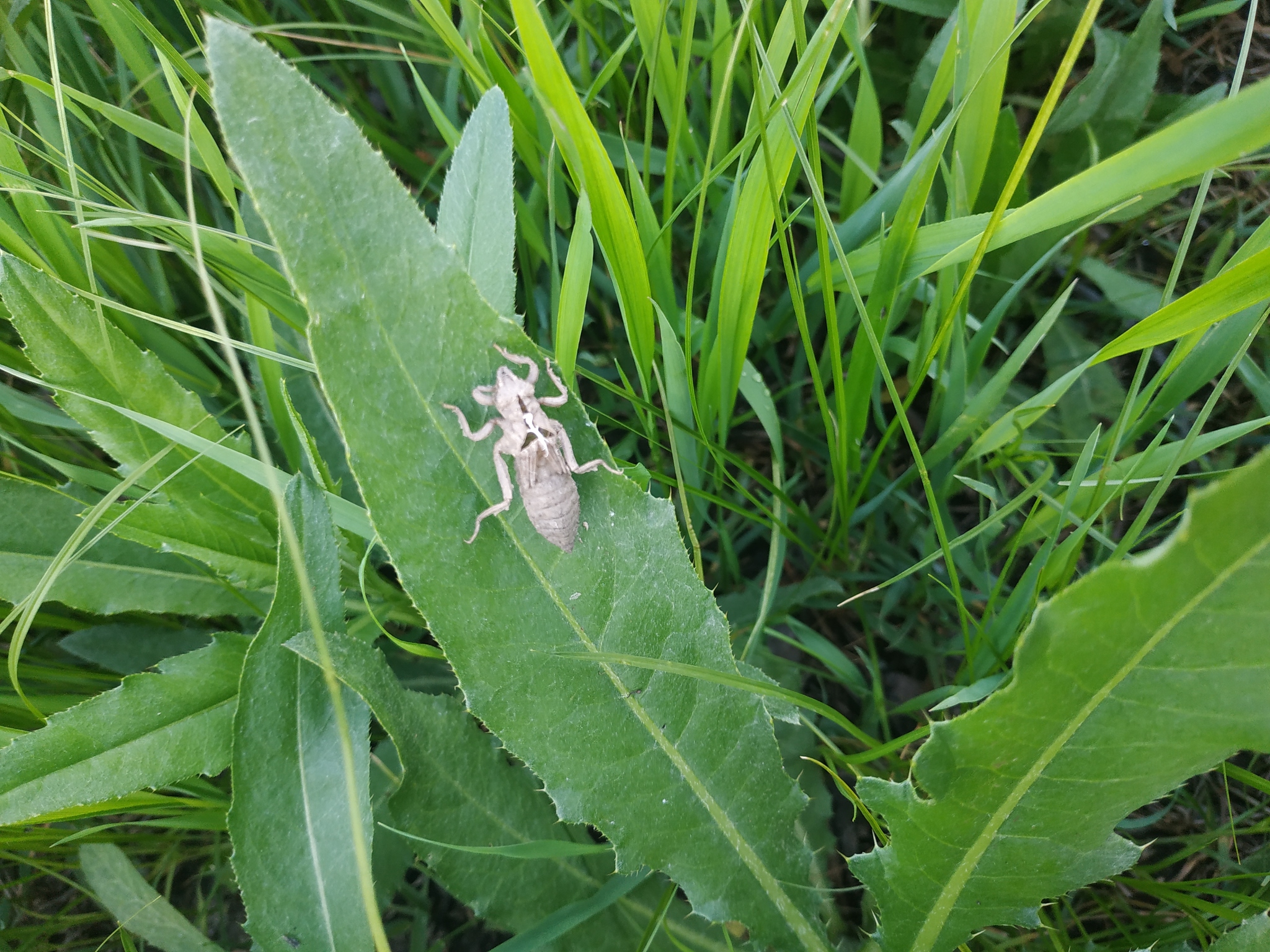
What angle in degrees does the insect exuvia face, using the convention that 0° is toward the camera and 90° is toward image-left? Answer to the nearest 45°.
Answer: approximately 180°

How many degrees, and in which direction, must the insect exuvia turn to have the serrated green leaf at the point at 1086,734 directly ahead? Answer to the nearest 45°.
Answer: approximately 135° to its right

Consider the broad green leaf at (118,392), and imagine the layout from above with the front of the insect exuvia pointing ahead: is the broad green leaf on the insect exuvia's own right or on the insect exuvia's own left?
on the insect exuvia's own left

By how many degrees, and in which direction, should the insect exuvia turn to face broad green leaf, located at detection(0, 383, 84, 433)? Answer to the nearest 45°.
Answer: approximately 45° to its left

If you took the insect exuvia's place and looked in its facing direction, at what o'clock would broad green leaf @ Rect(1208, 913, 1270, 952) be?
The broad green leaf is roughly at 4 o'clock from the insect exuvia.
